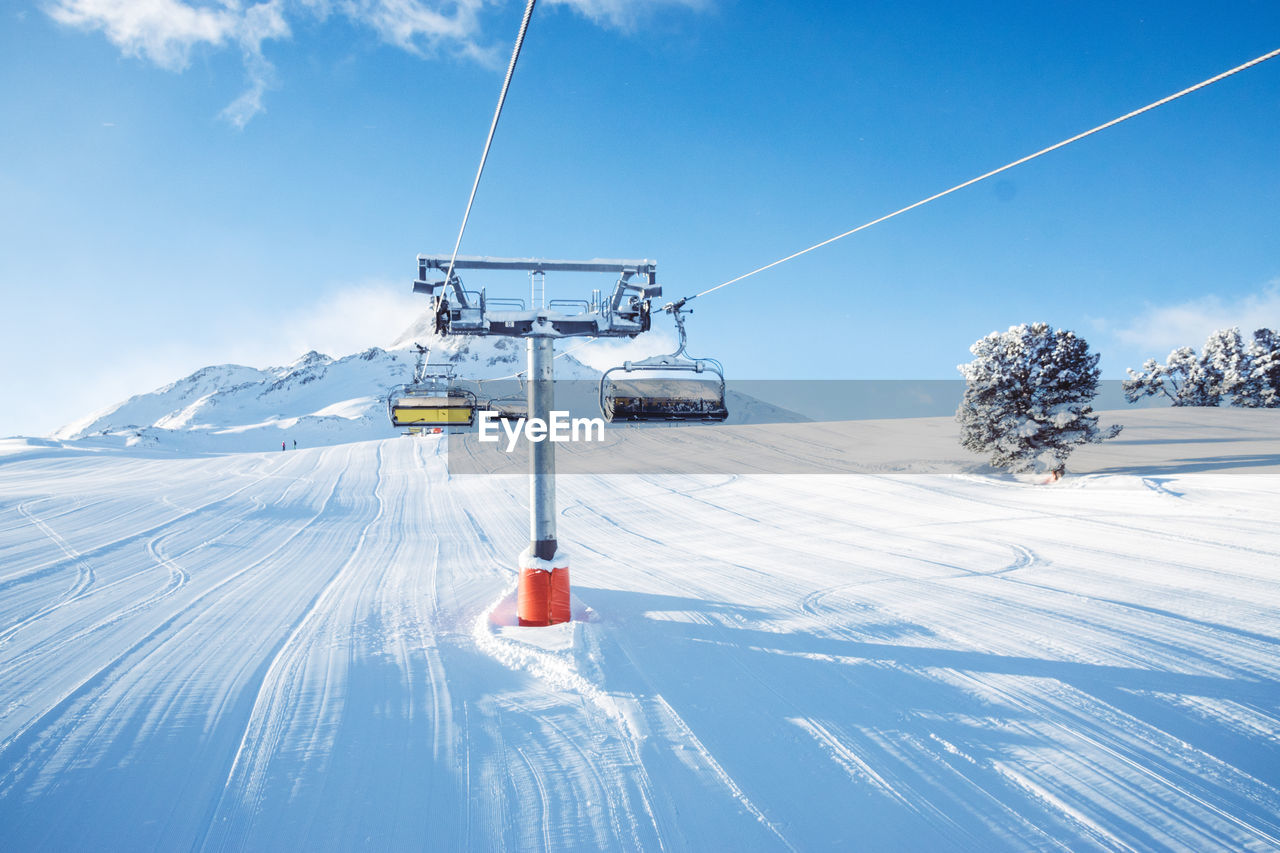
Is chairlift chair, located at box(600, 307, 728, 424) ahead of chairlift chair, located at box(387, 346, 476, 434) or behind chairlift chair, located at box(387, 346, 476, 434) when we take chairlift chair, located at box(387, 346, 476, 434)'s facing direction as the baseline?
behind

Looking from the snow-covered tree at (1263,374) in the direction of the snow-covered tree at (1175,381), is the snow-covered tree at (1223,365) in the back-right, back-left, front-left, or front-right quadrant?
front-right
